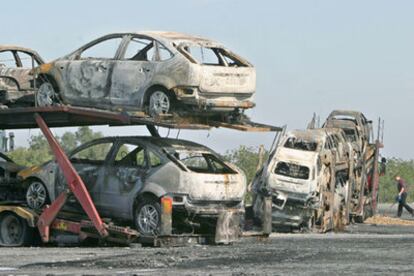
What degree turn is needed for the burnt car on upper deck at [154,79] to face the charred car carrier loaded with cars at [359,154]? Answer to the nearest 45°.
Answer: approximately 90° to its right

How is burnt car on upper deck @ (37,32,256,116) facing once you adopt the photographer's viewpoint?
facing away from the viewer and to the left of the viewer

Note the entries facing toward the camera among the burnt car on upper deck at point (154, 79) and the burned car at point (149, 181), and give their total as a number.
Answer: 0

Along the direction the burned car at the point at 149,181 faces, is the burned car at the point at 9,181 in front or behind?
in front

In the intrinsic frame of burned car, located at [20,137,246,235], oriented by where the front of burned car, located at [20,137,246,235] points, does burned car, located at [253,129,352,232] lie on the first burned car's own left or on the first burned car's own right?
on the first burned car's own right

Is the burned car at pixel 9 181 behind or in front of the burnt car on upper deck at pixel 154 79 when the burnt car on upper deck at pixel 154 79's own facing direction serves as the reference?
in front

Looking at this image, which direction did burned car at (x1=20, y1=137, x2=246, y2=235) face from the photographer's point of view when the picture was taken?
facing away from the viewer and to the left of the viewer

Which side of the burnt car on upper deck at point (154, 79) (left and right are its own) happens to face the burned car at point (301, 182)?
right

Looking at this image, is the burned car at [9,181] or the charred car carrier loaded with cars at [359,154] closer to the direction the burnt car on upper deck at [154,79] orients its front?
the burned car

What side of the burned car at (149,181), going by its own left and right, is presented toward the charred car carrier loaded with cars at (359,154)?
right
